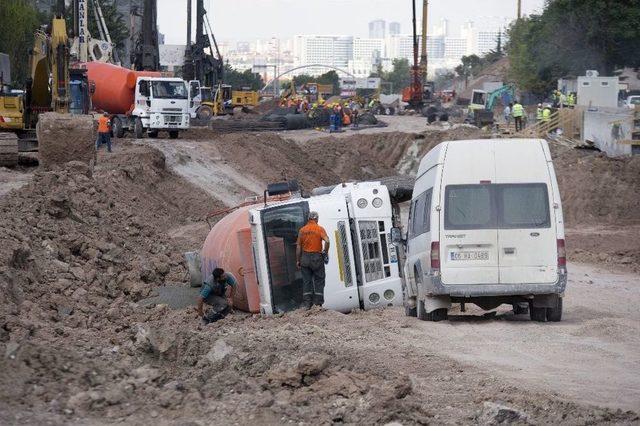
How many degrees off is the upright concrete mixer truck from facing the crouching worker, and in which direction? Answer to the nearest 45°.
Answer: approximately 45° to its right

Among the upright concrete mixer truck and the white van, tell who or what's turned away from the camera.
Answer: the white van

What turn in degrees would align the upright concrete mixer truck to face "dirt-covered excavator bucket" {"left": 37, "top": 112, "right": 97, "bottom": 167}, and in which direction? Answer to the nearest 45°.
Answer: approximately 45° to its right

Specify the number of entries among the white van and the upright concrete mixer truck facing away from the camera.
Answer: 1

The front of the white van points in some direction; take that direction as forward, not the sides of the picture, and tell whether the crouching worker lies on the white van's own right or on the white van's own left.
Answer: on the white van's own left

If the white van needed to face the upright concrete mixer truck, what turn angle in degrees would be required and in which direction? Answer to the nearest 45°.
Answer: approximately 45° to its left

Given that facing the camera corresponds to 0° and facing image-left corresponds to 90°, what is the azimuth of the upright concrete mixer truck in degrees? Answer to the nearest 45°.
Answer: approximately 315°

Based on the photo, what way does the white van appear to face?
away from the camera

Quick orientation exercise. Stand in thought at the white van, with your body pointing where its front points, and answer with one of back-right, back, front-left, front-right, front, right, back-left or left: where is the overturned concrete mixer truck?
front-left
